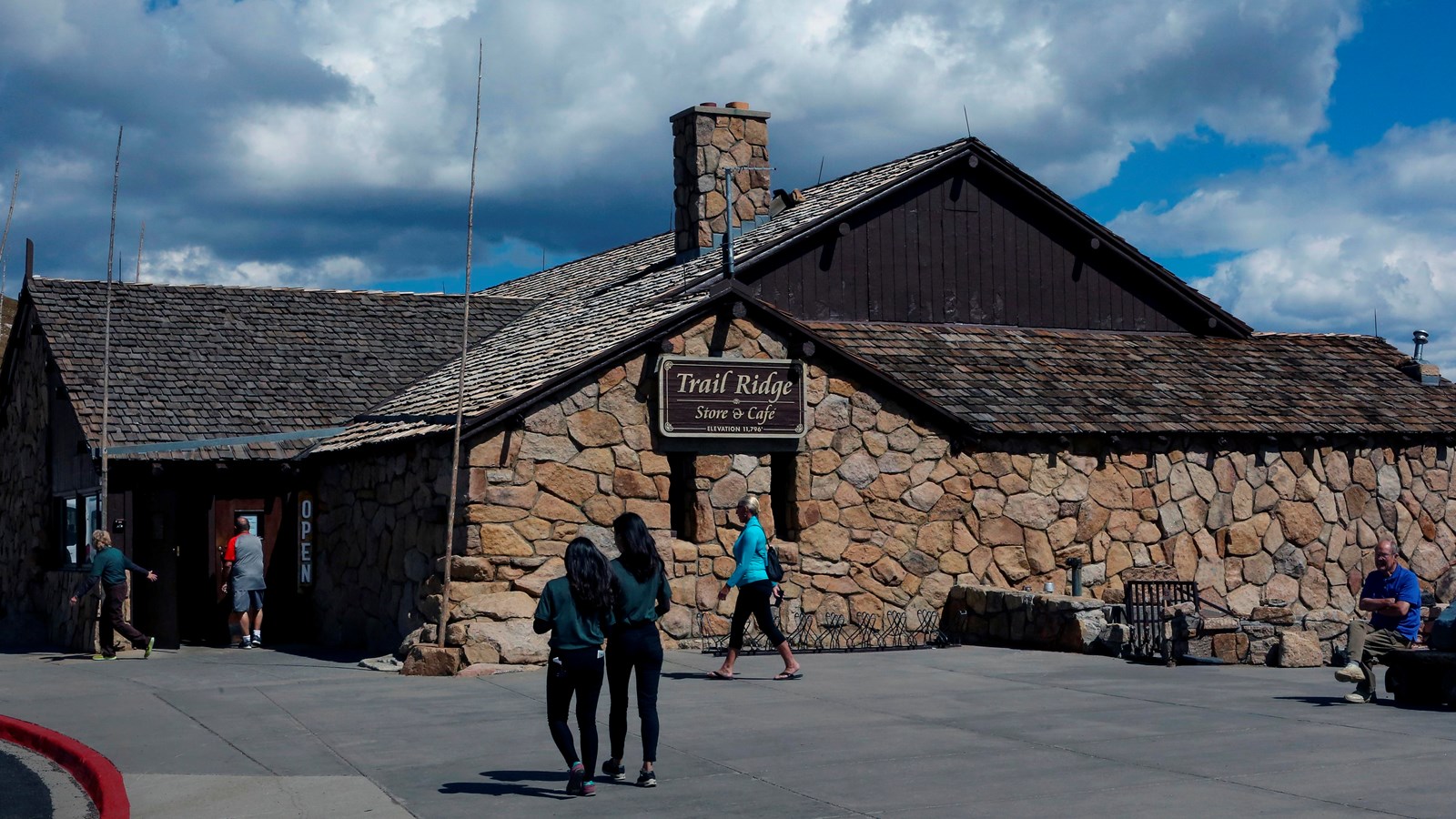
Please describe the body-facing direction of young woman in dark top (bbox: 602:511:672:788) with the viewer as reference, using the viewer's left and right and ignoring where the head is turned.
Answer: facing away from the viewer

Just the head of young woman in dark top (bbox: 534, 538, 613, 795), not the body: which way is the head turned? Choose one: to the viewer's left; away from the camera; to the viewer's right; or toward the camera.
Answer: away from the camera

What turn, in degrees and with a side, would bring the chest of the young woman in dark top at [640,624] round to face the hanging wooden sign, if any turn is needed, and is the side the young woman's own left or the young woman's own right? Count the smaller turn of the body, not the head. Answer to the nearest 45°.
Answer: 0° — they already face it
